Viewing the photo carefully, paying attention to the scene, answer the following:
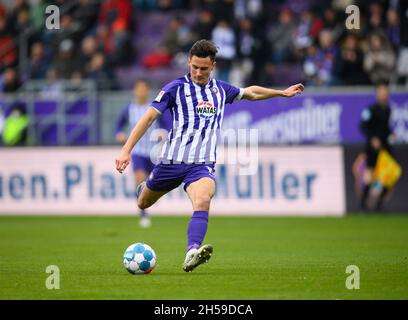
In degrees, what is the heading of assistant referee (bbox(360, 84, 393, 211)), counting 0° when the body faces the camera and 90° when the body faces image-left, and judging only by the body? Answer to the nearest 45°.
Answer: approximately 315°

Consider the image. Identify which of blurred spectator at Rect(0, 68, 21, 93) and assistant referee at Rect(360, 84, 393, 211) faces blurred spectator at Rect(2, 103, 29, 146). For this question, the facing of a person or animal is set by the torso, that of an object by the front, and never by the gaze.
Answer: blurred spectator at Rect(0, 68, 21, 93)

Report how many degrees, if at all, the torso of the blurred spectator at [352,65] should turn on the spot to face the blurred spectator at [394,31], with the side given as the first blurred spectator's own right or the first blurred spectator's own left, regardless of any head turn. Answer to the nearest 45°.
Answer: approximately 90° to the first blurred spectator's own left

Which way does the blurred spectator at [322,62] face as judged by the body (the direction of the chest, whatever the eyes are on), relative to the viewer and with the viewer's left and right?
facing the viewer

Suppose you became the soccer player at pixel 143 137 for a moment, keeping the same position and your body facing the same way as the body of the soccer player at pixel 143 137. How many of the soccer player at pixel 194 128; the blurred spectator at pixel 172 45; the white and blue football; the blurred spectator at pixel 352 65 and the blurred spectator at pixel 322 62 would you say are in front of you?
2

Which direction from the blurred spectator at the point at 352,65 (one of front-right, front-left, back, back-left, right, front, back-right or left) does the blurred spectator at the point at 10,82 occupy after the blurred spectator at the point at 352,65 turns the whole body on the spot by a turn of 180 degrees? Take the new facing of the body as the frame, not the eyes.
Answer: left

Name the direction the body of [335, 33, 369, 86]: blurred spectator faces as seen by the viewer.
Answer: toward the camera

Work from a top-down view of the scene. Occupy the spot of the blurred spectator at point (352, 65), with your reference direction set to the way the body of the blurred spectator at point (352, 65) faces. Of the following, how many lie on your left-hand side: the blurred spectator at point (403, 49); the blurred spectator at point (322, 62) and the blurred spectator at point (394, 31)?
2

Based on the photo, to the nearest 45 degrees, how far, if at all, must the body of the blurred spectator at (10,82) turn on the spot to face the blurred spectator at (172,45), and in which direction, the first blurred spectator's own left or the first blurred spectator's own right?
approximately 90° to the first blurred spectator's own left

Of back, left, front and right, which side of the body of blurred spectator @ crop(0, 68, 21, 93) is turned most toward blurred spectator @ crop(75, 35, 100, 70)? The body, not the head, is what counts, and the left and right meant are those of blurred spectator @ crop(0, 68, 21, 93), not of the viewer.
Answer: left

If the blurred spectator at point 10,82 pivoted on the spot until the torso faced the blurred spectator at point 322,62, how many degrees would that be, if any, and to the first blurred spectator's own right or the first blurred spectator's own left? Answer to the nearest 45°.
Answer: approximately 45° to the first blurred spectator's own left

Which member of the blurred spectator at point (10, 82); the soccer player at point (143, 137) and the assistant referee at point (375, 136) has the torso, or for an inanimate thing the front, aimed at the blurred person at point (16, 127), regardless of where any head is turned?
the blurred spectator at point (10, 82)

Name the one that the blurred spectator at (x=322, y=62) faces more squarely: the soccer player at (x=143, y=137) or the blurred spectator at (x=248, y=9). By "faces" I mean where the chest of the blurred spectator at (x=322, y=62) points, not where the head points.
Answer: the soccer player

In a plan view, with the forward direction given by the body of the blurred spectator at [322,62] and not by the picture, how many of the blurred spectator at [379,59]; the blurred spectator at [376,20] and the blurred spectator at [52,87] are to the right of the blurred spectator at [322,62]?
1
